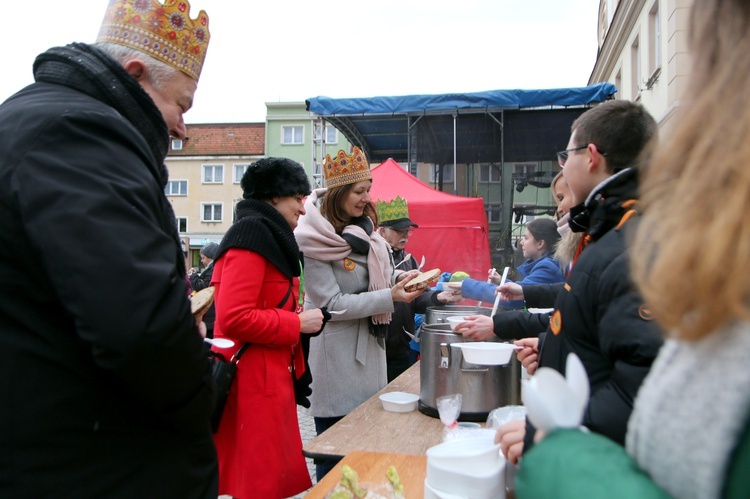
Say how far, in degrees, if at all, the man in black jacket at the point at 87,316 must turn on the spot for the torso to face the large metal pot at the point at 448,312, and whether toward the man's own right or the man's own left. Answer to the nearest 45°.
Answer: approximately 45° to the man's own left

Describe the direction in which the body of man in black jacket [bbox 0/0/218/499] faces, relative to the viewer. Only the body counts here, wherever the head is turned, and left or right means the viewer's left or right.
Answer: facing to the right of the viewer

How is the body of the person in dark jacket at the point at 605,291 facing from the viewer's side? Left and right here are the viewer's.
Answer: facing to the left of the viewer

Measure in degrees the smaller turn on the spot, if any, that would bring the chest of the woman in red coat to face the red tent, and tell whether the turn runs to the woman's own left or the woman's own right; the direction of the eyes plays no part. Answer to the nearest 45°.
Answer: approximately 45° to the woman's own left

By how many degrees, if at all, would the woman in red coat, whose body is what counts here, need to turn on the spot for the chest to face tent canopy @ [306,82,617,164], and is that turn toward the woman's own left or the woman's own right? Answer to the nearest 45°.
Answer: approximately 45° to the woman's own left

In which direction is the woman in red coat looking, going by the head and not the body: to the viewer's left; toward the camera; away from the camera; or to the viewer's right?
to the viewer's right

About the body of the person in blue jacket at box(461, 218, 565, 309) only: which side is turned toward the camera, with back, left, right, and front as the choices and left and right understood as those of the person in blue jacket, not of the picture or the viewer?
left

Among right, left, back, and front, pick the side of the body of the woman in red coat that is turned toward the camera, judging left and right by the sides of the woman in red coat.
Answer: right

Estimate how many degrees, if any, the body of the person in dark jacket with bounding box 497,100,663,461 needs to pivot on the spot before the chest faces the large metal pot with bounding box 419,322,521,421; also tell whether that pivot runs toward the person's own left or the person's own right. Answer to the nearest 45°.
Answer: approximately 45° to the person's own right

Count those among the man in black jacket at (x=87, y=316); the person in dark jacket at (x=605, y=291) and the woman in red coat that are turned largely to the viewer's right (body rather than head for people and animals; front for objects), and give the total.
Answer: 2

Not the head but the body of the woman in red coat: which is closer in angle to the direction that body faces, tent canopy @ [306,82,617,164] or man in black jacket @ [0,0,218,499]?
the tent canopy

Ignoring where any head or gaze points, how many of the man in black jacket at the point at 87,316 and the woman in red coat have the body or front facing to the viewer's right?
2

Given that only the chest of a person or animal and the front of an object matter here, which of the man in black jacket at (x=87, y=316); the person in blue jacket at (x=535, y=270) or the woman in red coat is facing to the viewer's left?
the person in blue jacket

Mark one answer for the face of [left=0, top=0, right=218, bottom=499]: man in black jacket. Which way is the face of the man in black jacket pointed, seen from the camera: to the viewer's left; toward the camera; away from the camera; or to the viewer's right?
to the viewer's right

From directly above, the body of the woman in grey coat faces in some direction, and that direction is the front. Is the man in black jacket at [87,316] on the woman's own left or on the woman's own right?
on the woman's own right
